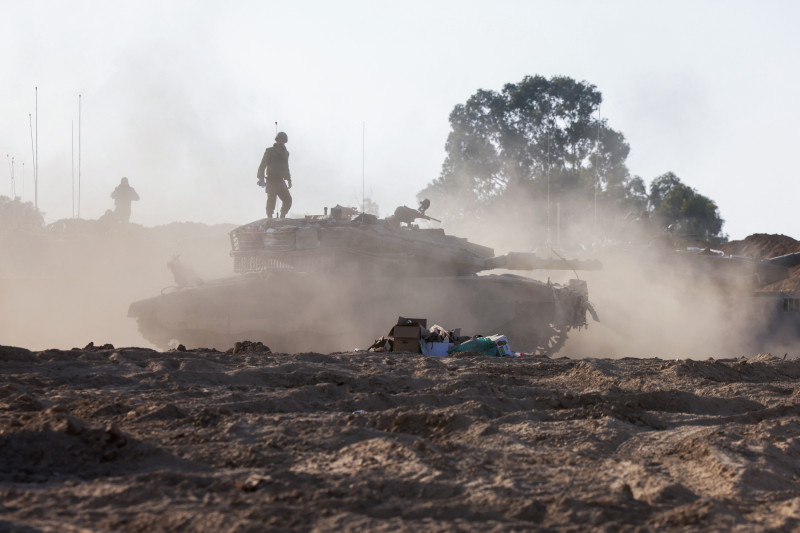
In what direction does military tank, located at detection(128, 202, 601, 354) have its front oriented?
to the viewer's right

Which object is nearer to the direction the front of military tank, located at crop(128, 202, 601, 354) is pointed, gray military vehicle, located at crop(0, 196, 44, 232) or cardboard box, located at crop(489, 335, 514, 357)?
the cardboard box

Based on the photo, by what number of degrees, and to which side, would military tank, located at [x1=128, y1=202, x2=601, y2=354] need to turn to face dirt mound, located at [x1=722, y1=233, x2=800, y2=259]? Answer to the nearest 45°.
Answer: approximately 45° to its left

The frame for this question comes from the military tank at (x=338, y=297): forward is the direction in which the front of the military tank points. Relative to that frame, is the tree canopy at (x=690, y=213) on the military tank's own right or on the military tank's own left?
on the military tank's own left

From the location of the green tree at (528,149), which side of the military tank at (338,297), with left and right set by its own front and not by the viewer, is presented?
left

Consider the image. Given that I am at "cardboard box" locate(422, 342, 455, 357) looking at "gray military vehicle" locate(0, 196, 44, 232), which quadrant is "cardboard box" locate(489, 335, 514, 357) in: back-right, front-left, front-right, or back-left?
back-right
